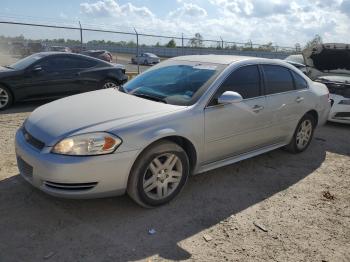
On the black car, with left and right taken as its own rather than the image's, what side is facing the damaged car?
back

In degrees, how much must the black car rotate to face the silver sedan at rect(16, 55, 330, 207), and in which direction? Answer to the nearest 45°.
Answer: approximately 90° to its left

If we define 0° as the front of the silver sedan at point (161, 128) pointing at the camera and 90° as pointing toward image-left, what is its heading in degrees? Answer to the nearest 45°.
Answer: approximately 45°

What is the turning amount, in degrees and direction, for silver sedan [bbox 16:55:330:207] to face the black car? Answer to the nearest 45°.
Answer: approximately 90° to its right

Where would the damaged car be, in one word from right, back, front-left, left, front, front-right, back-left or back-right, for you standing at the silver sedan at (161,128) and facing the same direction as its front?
back

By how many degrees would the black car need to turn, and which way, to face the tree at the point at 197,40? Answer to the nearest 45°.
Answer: approximately 135° to its right

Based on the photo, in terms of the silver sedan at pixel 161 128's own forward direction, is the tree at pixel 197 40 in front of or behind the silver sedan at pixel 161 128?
behind

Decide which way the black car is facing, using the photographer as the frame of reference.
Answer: facing to the left of the viewer
